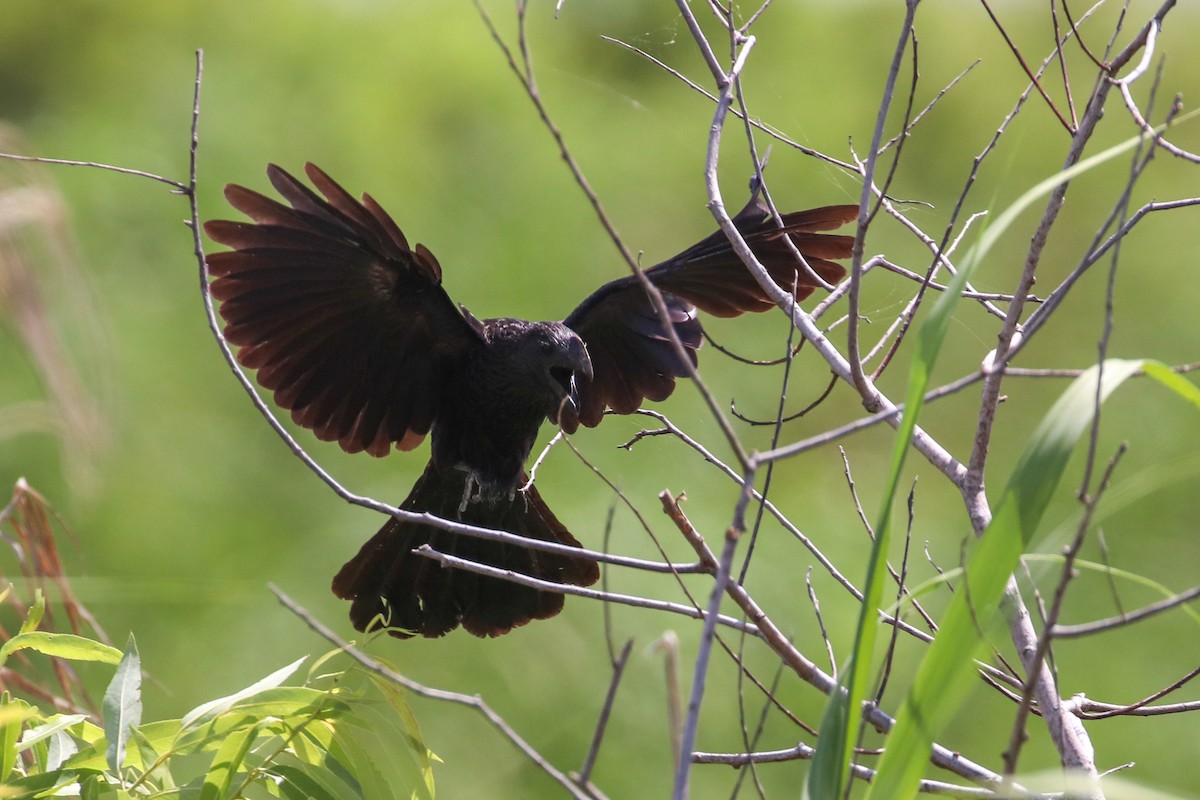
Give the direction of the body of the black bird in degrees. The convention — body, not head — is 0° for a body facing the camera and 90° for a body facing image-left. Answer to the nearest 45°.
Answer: approximately 315°
